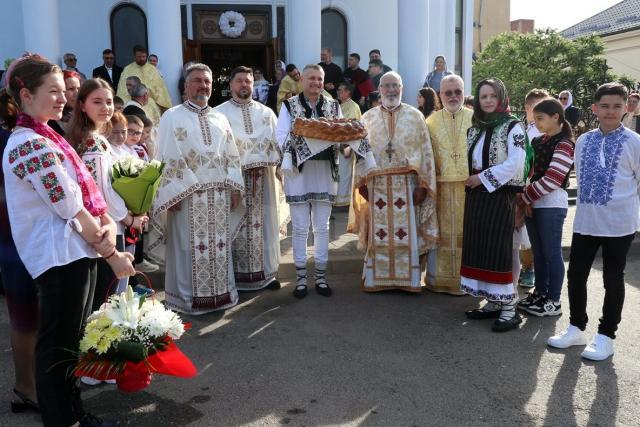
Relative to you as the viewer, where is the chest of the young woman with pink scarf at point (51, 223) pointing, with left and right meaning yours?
facing to the right of the viewer

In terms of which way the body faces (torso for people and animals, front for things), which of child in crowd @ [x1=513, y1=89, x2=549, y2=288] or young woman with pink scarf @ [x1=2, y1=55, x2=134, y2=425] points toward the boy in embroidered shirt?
the young woman with pink scarf

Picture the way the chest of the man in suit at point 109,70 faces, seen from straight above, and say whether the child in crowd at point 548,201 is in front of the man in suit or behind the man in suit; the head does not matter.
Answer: in front

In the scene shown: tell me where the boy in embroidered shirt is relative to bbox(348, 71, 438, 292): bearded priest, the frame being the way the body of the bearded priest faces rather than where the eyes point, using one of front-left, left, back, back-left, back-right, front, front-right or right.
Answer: front-left

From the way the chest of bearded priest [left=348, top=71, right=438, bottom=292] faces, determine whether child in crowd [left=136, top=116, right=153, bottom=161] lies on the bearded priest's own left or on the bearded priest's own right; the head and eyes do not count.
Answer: on the bearded priest's own right

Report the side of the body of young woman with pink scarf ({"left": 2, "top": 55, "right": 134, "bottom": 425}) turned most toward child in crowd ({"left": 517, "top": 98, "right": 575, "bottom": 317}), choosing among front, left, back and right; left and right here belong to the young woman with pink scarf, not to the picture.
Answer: front

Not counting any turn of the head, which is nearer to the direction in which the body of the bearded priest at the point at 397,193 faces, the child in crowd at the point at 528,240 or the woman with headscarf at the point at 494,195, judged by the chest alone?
the woman with headscarf

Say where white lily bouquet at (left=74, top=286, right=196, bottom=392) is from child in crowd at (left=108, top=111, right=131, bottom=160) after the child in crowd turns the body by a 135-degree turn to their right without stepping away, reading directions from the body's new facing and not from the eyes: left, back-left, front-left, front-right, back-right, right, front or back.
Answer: left

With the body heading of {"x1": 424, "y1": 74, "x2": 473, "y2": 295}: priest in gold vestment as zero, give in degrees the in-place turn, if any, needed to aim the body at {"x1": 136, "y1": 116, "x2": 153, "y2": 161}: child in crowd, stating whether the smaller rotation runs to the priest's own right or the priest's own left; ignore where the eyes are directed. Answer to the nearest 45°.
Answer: approximately 90° to the priest's own right
